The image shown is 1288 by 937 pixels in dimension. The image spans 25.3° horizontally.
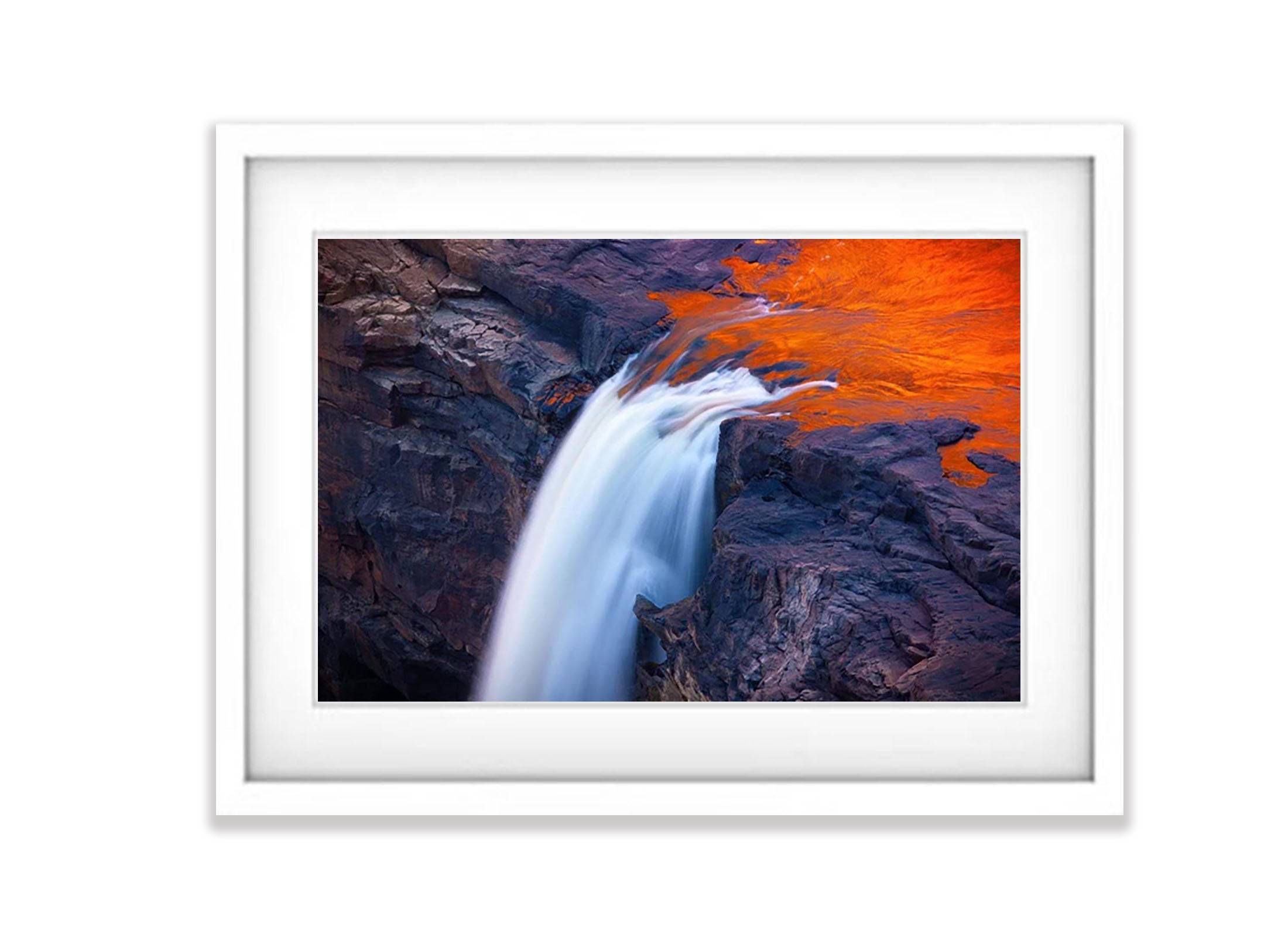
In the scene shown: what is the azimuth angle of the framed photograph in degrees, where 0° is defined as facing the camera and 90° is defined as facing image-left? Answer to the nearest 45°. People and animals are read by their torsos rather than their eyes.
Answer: approximately 0°
